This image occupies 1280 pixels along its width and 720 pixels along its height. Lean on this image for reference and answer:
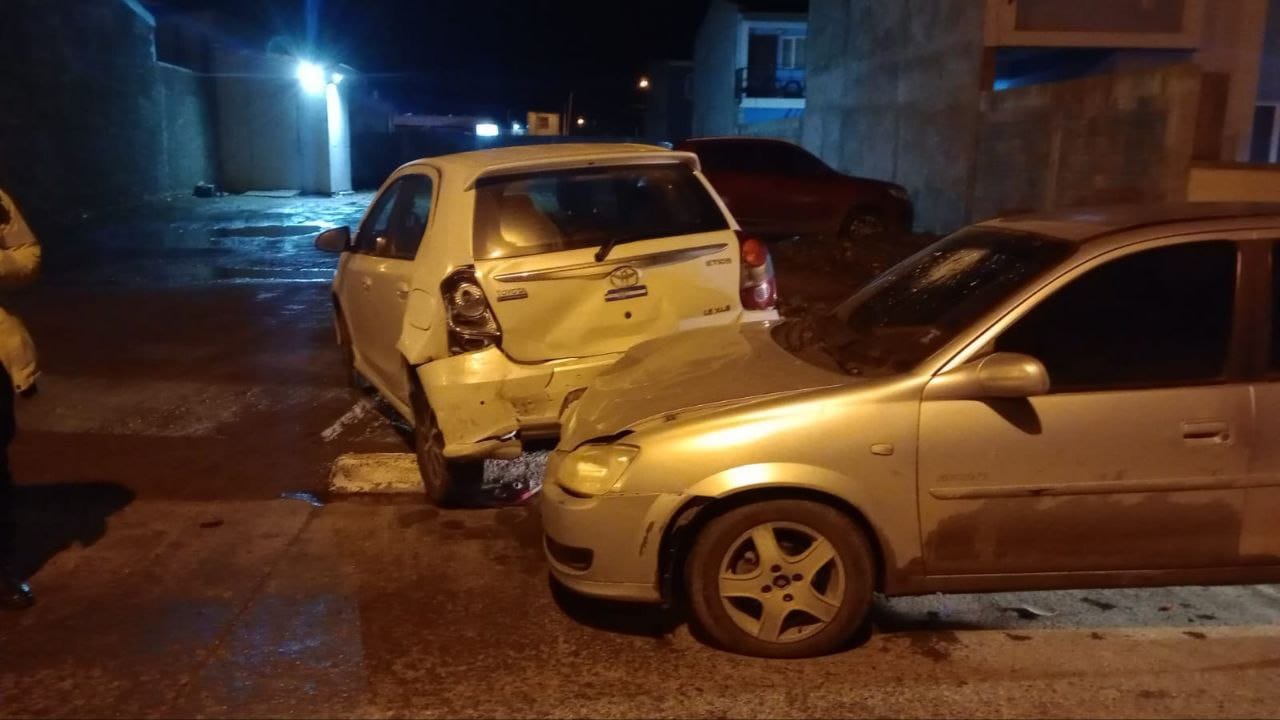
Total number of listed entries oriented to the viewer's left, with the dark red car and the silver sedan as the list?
1

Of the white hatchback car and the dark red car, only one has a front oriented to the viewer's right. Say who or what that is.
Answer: the dark red car

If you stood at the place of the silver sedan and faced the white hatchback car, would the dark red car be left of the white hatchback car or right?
right

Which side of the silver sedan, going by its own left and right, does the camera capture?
left

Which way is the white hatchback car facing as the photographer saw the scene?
facing away from the viewer and to the left of the viewer

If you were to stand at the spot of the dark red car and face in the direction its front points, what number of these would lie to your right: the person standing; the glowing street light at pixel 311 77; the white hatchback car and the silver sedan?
3

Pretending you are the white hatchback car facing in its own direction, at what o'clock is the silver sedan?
The silver sedan is roughly at 6 o'clock from the white hatchback car.

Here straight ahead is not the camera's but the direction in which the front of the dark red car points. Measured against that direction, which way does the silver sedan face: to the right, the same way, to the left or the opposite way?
the opposite way

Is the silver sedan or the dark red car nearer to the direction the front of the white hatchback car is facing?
the dark red car

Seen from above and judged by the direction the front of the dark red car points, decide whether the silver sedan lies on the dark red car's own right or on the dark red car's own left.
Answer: on the dark red car's own right

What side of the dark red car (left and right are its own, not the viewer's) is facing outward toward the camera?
right

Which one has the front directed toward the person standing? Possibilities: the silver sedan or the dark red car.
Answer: the silver sedan
